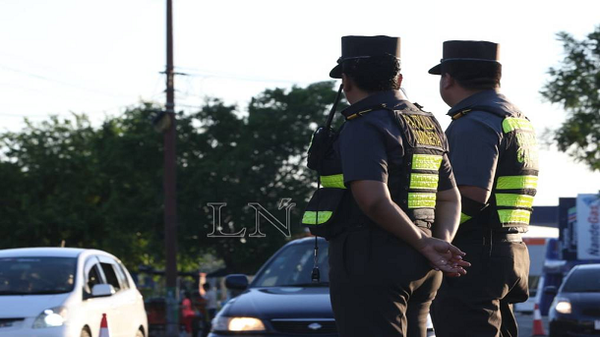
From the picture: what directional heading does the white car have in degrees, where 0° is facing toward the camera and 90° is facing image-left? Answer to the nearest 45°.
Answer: approximately 45°

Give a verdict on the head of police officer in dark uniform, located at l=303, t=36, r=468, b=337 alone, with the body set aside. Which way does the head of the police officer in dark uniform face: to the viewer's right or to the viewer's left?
to the viewer's left

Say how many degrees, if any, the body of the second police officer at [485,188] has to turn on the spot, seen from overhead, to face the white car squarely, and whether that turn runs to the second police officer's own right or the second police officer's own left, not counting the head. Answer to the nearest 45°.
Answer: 0° — they already face it

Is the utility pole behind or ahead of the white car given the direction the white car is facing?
behind

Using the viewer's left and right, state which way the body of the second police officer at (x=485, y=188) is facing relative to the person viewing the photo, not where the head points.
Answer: facing away from the viewer and to the left of the viewer

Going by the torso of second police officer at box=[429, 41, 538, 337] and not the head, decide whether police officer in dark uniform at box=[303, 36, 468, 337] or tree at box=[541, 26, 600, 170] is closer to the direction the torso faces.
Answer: the tree

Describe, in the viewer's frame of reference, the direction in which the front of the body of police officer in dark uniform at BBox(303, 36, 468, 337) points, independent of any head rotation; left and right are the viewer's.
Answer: facing away from the viewer and to the left of the viewer

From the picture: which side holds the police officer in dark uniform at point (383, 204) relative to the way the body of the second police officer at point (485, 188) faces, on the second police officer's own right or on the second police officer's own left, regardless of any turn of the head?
on the second police officer's own left

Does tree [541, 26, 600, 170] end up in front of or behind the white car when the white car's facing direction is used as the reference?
behind

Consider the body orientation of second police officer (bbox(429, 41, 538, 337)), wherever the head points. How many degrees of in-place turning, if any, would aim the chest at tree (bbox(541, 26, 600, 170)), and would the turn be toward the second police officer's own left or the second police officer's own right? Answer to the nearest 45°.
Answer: approximately 45° to the second police officer's own right

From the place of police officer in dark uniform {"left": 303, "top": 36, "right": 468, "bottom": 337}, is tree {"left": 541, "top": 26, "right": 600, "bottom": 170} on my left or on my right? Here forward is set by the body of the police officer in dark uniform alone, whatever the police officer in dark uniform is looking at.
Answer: on my right
